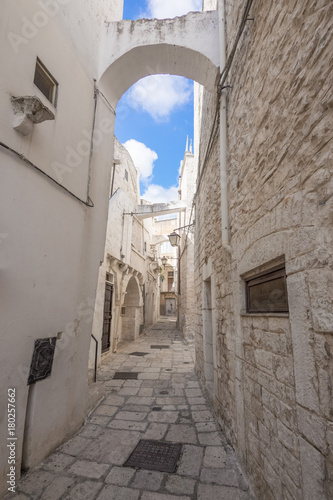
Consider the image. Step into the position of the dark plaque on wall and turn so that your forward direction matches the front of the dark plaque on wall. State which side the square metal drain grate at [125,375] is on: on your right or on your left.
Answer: on your left

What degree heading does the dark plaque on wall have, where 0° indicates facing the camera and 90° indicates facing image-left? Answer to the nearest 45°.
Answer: approximately 315°

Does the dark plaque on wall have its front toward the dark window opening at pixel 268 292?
yes

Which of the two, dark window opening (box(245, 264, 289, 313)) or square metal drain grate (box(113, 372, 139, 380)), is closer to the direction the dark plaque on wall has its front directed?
the dark window opening

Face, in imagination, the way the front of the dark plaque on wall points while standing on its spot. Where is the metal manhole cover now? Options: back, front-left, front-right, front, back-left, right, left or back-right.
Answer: front-left
